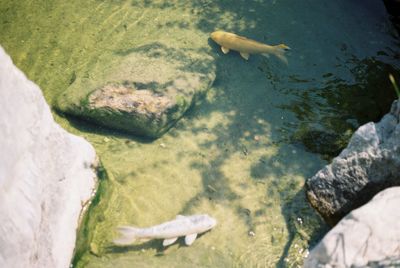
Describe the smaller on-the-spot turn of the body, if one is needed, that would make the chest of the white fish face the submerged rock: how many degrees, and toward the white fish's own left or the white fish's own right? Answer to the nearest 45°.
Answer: approximately 90° to the white fish's own left

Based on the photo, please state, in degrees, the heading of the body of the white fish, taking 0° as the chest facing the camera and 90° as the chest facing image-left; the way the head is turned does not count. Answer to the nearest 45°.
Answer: approximately 270°

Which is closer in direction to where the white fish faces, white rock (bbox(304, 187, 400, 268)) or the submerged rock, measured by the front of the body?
the white rock

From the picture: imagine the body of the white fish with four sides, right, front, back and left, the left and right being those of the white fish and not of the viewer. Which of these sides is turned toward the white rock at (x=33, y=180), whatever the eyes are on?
back

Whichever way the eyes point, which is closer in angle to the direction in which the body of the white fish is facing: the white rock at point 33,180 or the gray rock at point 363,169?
the gray rock

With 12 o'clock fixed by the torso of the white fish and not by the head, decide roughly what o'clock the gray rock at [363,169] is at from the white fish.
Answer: The gray rock is roughly at 12 o'clock from the white fish.

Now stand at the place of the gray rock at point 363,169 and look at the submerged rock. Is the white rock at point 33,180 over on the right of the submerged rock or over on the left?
left

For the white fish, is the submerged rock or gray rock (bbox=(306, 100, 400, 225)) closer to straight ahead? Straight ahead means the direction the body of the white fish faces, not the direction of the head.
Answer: the gray rock
